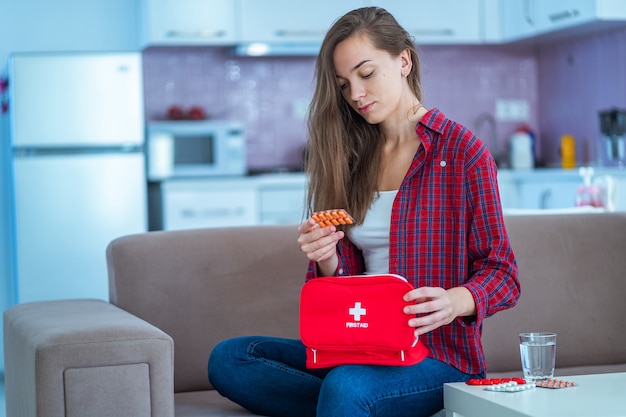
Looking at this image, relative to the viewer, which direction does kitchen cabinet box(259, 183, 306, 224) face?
toward the camera

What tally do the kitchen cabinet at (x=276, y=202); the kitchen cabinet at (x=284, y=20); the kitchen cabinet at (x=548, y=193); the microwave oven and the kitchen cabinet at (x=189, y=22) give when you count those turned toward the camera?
5

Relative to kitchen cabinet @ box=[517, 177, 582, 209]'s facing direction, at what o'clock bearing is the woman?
The woman is roughly at 12 o'clock from the kitchen cabinet.

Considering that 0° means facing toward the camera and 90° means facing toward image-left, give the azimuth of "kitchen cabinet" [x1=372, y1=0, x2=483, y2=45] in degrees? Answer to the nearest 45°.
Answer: approximately 0°

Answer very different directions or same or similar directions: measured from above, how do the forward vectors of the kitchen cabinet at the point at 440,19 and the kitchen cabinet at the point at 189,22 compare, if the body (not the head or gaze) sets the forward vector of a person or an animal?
same or similar directions

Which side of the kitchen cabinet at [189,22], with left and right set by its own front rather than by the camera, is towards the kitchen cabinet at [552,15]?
left

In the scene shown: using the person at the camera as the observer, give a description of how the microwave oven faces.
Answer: facing the viewer

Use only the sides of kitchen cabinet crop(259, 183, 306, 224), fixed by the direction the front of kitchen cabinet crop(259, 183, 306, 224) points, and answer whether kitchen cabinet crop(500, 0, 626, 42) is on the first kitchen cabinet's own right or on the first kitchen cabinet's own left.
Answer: on the first kitchen cabinet's own left

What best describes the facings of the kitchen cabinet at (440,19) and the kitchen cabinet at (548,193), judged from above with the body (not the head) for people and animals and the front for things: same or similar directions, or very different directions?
same or similar directions

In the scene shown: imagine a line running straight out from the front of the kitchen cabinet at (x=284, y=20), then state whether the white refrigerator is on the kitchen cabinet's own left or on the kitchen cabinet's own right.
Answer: on the kitchen cabinet's own right

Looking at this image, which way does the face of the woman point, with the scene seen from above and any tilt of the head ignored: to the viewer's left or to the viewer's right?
to the viewer's left

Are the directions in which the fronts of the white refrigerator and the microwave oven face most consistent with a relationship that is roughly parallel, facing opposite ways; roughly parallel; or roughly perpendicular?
roughly parallel

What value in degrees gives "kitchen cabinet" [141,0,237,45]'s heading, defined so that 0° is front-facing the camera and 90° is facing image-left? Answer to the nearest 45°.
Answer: approximately 0°

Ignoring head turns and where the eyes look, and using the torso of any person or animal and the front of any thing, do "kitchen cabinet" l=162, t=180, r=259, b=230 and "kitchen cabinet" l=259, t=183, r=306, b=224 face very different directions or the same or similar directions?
same or similar directions

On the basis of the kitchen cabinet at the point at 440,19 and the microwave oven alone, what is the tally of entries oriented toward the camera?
2

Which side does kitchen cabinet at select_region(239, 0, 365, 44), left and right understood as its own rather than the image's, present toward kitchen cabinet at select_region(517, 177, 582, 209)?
left

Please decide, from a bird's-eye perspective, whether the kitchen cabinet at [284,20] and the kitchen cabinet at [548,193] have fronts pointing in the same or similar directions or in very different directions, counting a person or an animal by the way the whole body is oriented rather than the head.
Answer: same or similar directions

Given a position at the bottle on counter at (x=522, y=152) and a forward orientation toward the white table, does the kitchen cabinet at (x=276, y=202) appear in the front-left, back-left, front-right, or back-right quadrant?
front-right

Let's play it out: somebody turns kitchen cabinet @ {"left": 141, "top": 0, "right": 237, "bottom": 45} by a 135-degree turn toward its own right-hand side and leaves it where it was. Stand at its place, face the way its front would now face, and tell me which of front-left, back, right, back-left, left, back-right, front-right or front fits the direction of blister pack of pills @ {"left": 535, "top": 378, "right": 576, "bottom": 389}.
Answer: back-left
